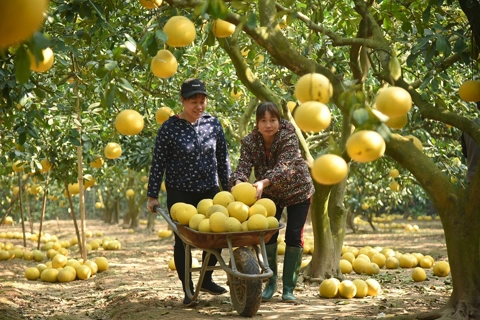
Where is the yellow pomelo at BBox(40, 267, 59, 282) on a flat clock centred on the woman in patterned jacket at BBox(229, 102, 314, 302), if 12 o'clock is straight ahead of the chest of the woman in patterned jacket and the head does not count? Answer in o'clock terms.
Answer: The yellow pomelo is roughly at 3 o'clock from the woman in patterned jacket.

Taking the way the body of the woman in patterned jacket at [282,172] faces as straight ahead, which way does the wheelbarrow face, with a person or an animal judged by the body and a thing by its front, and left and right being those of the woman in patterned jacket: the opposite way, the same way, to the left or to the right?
to the left

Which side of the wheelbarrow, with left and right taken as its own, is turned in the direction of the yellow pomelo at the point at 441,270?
left

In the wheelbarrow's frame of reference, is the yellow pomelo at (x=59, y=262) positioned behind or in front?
behind

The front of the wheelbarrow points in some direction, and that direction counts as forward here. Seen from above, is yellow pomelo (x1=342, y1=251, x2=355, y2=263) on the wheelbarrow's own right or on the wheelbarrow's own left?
on the wheelbarrow's own left

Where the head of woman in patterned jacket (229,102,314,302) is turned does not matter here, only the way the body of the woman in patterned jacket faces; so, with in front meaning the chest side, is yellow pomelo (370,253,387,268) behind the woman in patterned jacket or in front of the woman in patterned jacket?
behind

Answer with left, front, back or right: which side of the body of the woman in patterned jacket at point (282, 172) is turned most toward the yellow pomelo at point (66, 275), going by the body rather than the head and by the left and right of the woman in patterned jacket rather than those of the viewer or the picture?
right

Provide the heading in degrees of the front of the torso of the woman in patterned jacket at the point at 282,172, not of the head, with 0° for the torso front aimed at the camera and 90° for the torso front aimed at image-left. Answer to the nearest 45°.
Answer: approximately 45°

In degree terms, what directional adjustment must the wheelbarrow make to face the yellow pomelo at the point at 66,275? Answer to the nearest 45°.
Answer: approximately 180°

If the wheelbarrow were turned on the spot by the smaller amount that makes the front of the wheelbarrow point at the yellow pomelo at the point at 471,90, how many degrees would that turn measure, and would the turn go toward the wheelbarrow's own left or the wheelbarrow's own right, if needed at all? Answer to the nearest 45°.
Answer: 0° — it already faces it

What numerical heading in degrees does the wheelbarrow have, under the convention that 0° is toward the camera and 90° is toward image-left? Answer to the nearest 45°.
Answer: approximately 315°
